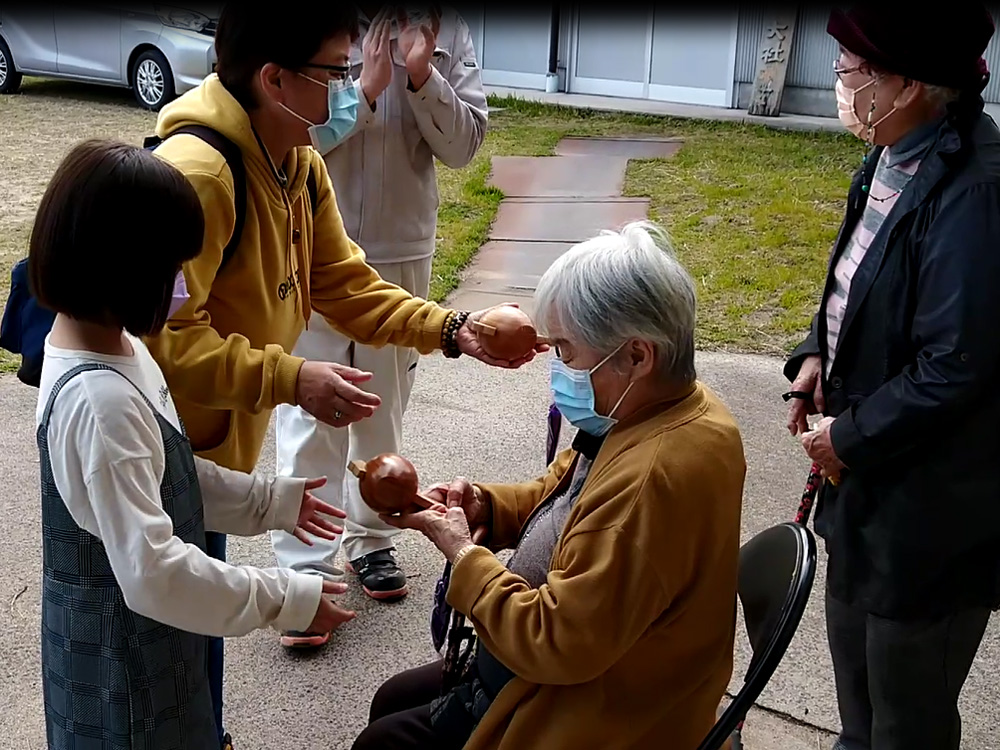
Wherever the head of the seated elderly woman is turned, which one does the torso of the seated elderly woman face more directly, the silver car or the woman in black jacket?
the silver car

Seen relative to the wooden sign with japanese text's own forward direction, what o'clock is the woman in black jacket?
The woman in black jacket is roughly at 12 o'clock from the wooden sign with japanese text.

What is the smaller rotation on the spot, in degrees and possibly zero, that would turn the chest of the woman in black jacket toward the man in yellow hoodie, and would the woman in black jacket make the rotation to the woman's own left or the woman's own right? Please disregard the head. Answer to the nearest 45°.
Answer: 0° — they already face them

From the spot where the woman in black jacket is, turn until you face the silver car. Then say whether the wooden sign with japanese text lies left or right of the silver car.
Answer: right

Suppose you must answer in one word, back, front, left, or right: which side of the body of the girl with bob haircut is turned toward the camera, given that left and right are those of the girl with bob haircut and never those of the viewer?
right

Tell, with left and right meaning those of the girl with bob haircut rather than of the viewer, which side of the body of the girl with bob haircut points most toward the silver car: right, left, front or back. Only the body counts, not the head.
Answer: left

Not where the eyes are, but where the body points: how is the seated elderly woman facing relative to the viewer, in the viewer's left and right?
facing to the left of the viewer

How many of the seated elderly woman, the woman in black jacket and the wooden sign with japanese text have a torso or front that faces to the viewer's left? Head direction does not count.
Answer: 2

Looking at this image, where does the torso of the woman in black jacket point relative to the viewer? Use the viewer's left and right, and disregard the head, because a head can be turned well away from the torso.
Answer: facing to the left of the viewer

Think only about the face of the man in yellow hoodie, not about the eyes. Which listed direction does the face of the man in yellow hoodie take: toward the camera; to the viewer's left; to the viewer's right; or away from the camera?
to the viewer's right

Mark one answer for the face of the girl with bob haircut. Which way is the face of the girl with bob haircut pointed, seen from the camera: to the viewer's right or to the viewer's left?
to the viewer's right

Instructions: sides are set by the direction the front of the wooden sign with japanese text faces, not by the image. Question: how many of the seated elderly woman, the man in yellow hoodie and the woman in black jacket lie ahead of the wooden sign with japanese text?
3

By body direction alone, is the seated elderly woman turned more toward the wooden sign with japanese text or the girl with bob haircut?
the girl with bob haircut

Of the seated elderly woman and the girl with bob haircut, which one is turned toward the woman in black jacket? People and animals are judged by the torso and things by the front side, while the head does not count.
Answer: the girl with bob haircut

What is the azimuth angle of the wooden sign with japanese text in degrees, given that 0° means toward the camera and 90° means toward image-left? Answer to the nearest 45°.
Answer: approximately 0°

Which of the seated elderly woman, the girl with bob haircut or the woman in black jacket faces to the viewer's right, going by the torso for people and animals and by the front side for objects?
the girl with bob haircut
